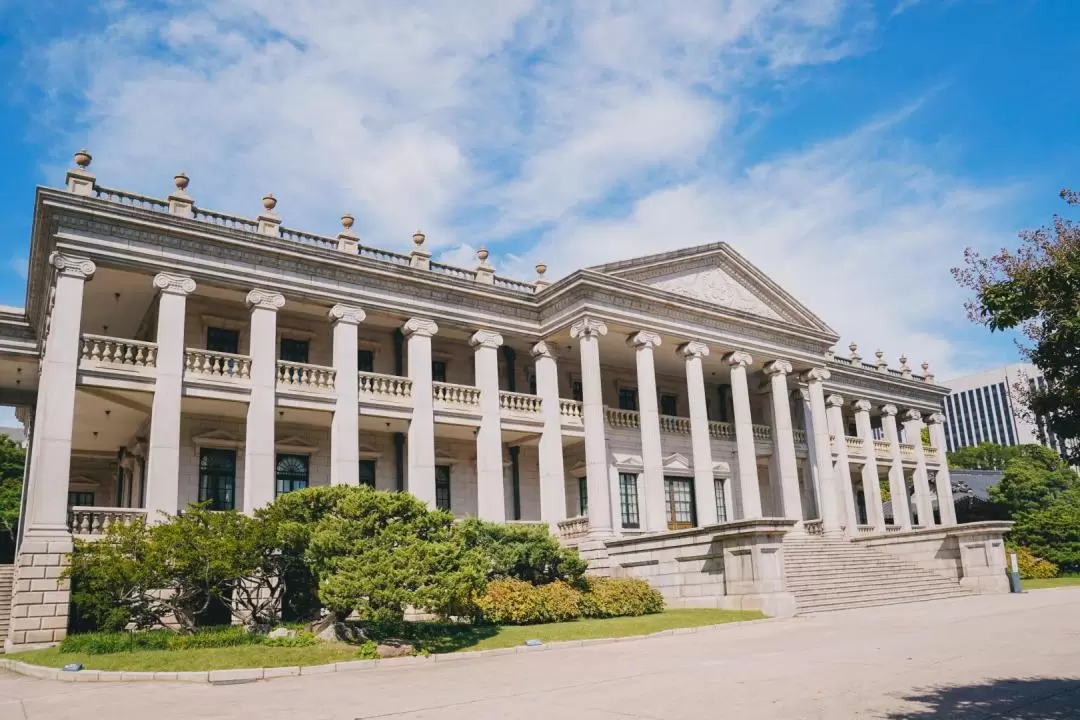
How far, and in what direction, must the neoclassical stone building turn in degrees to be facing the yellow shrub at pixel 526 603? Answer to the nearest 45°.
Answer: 0° — it already faces it

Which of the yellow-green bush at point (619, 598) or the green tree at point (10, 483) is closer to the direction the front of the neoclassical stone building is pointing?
the yellow-green bush

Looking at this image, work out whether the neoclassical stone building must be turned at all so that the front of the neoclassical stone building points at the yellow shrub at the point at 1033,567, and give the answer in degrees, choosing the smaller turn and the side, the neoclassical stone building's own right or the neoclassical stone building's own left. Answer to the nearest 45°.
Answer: approximately 45° to the neoclassical stone building's own left

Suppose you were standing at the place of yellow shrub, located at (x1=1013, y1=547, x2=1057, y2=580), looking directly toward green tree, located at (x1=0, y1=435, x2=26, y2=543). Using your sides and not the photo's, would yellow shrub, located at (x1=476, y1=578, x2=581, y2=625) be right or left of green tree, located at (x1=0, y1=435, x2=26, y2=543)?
left

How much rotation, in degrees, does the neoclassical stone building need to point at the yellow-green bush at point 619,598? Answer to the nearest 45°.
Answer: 0° — it already faces it

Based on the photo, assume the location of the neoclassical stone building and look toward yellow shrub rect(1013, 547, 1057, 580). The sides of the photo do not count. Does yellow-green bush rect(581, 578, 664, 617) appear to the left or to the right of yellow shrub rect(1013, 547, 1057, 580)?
right
